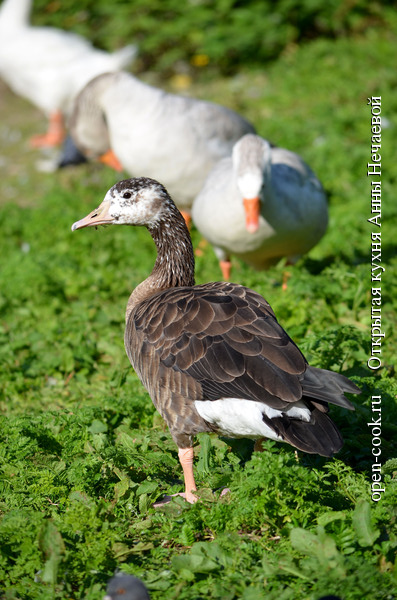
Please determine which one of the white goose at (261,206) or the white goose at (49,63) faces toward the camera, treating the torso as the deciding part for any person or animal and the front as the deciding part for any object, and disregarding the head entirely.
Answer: the white goose at (261,206)

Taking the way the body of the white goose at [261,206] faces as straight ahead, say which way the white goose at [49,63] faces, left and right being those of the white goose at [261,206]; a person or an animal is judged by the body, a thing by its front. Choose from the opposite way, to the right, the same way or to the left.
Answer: to the right

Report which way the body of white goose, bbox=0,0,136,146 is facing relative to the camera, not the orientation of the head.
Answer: to the viewer's left

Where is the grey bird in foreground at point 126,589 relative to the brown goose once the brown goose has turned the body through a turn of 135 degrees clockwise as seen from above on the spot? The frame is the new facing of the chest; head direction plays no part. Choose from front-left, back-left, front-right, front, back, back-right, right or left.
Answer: back-right

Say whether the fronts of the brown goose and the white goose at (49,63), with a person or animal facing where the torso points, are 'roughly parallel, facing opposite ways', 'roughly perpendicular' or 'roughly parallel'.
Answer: roughly parallel

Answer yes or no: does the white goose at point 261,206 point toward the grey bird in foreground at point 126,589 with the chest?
yes

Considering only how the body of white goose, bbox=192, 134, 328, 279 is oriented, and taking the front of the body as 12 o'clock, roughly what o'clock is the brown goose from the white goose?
The brown goose is roughly at 12 o'clock from the white goose.

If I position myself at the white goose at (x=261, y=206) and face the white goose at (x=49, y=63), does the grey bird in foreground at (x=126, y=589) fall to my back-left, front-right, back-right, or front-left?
back-left

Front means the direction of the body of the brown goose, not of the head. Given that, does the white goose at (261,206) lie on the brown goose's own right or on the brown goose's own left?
on the brown goose's own right

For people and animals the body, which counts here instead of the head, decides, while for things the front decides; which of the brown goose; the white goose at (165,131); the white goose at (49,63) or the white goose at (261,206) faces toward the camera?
the white goose at (261,206)

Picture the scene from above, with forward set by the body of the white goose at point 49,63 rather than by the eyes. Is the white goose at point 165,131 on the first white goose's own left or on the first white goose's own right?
on the first white goose's own left

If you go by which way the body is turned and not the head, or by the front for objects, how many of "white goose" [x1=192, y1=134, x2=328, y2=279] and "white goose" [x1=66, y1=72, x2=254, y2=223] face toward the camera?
1

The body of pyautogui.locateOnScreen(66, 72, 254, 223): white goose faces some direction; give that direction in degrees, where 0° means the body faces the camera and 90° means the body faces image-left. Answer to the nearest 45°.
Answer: approximately 90°

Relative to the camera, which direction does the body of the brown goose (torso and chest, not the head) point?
to the viewer's left

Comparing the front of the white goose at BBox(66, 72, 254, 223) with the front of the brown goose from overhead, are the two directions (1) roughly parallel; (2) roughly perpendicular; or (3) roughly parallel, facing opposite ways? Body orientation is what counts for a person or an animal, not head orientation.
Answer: roughly parallel

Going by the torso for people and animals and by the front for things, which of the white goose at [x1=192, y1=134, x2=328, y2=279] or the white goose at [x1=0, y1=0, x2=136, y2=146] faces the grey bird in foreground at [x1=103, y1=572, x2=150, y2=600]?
the white goose at [x1=192, y1=134, x2=328, y2=279]
